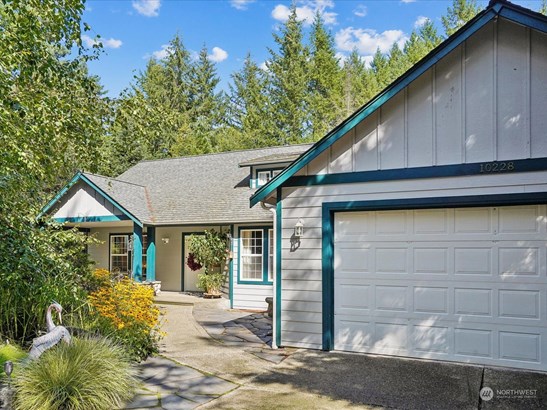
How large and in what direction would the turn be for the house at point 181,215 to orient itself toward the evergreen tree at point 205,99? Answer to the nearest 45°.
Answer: approximately 135° to its right

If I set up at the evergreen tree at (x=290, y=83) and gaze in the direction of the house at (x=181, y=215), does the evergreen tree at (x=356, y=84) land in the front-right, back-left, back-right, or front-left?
back-left

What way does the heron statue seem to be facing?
to the viewer's right

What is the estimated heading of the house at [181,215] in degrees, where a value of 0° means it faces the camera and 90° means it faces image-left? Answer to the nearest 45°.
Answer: approximately 45°

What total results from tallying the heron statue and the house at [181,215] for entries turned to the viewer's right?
1

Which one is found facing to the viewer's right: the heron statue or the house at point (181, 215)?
the heron statue
